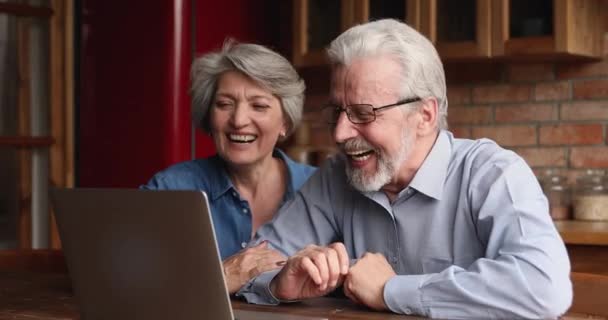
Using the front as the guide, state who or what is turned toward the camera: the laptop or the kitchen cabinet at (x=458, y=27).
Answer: the kitchen cabinet

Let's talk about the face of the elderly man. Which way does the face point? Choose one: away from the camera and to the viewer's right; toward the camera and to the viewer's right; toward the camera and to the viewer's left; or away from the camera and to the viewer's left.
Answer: toward the camera and to the viewer's left

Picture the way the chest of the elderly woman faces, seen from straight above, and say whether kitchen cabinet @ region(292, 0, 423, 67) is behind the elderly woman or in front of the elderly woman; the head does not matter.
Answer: behind

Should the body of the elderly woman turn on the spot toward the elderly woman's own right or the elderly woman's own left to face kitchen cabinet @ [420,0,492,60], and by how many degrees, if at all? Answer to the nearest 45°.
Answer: approximately 135° to the elderly woman's own left

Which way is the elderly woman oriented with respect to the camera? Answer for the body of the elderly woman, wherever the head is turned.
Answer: toward the camera

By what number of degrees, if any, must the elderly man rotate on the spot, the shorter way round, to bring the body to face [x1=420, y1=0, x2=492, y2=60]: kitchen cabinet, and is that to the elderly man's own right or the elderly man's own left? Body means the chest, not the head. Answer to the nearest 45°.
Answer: approximately 135° to the elderly man's own right

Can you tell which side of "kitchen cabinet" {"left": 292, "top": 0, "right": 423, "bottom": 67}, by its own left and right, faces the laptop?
front

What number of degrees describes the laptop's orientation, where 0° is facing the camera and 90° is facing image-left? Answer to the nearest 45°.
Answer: approximately 225°

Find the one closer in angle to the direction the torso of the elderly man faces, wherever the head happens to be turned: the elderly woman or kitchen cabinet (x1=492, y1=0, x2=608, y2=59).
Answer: the elderly woman

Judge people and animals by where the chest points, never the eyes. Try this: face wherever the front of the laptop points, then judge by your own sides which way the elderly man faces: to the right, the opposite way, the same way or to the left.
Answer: the opposite way

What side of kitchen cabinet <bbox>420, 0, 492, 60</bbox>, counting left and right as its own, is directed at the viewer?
front

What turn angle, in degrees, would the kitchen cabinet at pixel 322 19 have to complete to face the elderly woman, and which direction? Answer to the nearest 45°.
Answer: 0° — it already faces them

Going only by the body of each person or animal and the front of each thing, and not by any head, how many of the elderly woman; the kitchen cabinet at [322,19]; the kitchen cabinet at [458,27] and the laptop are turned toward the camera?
3

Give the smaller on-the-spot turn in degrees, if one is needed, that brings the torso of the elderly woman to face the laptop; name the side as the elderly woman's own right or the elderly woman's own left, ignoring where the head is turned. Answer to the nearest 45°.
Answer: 0° — they already face it
